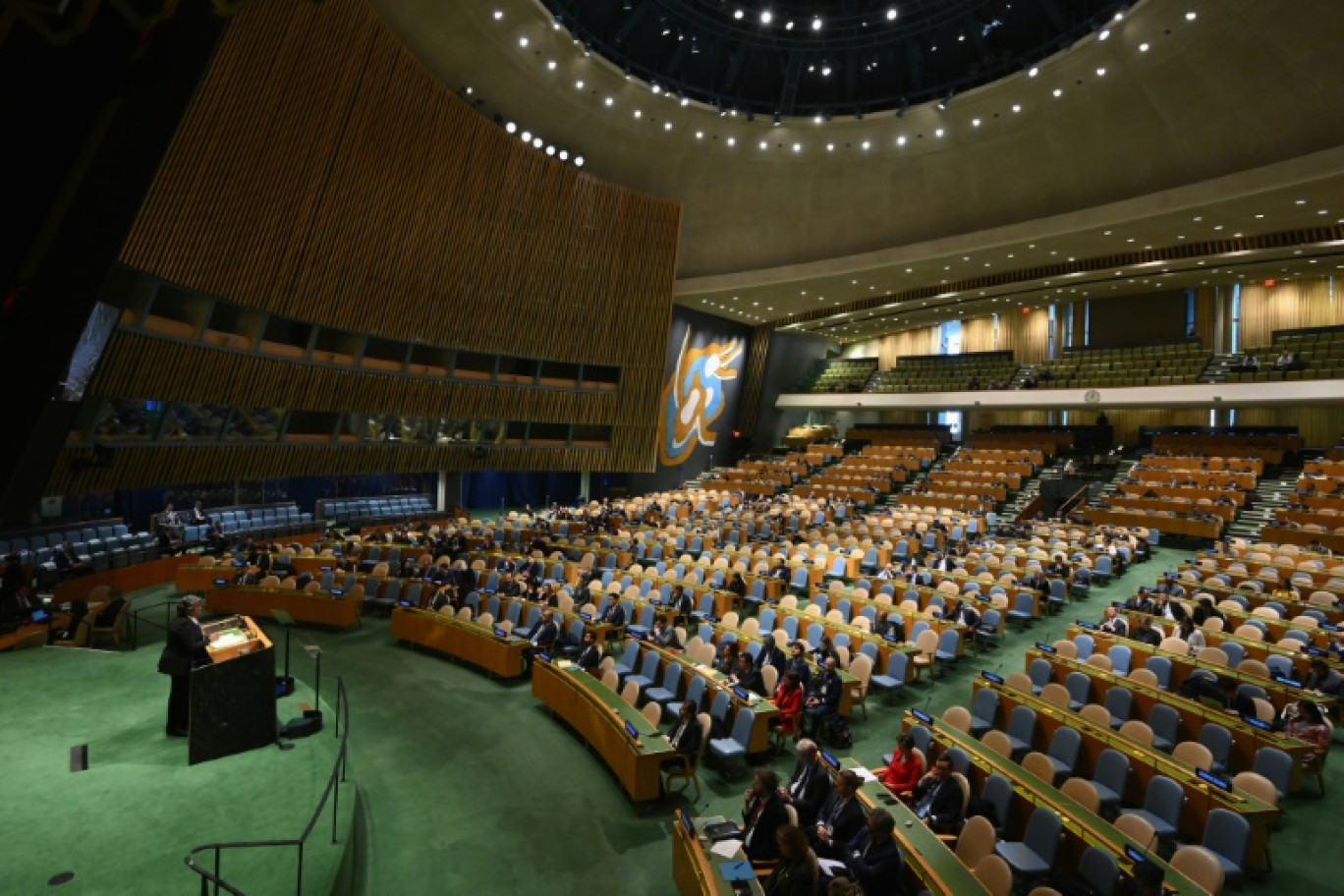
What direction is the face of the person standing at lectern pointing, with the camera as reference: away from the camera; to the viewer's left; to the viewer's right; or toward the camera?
to the viewer's right

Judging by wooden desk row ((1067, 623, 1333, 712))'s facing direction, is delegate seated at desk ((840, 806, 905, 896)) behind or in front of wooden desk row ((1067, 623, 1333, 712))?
in front

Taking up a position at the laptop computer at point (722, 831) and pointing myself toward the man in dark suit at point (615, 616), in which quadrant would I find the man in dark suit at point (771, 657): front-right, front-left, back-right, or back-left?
front-right

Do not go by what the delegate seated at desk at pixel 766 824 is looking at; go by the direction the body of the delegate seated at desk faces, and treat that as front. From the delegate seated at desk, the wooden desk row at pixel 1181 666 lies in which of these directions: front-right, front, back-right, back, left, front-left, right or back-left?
back

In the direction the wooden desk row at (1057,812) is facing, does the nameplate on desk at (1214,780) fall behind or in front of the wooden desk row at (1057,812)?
behind

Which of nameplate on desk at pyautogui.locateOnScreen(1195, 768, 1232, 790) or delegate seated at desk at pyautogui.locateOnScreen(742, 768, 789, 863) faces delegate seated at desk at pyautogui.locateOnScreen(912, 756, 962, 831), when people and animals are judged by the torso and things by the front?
the nameplate on desk

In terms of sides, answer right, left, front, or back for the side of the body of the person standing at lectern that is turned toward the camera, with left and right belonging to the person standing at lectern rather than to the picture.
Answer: right

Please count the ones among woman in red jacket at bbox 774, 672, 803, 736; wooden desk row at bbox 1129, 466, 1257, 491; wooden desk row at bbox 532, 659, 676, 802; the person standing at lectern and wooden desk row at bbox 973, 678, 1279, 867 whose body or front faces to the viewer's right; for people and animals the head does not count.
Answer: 1

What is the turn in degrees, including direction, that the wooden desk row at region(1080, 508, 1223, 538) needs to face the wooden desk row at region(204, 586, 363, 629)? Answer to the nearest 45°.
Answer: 0° — it already faces it

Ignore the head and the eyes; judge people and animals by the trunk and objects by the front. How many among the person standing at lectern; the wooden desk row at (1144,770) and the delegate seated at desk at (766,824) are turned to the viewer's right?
1
